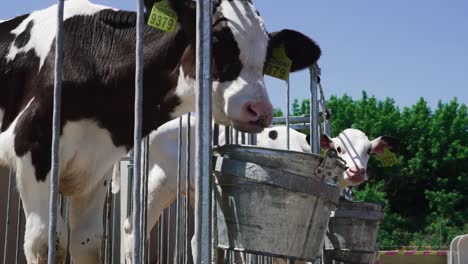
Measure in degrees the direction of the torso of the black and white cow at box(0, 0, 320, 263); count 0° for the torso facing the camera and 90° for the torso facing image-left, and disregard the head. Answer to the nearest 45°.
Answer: approximately 315°

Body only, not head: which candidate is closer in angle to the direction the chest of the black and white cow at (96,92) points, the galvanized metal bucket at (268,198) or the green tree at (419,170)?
the galvanized metal bucket

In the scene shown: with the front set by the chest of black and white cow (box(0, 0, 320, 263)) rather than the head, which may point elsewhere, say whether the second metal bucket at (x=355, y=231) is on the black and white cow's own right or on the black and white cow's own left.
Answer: on the black and white cow's own left

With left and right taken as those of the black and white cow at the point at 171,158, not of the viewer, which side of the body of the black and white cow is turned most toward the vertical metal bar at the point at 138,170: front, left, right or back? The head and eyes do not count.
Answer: right

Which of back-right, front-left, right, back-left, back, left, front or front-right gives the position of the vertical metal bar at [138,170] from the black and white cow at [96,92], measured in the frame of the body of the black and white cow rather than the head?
front-right

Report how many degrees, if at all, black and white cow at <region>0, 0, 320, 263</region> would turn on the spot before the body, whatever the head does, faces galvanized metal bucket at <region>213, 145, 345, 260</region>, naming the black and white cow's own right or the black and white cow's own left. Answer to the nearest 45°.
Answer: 0° — it already faces it

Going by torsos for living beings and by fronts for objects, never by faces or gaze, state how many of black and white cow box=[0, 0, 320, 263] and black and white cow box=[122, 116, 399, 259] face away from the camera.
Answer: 0

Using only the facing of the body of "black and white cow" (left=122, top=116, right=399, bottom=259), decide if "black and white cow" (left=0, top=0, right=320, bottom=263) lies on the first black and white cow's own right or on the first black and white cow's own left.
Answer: on the first black and white cow's own right

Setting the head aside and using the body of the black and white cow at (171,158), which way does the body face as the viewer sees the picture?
to the viewer's right

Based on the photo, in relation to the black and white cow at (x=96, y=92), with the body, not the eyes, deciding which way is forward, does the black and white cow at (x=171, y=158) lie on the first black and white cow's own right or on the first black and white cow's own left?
on the first black and white cow's own left
